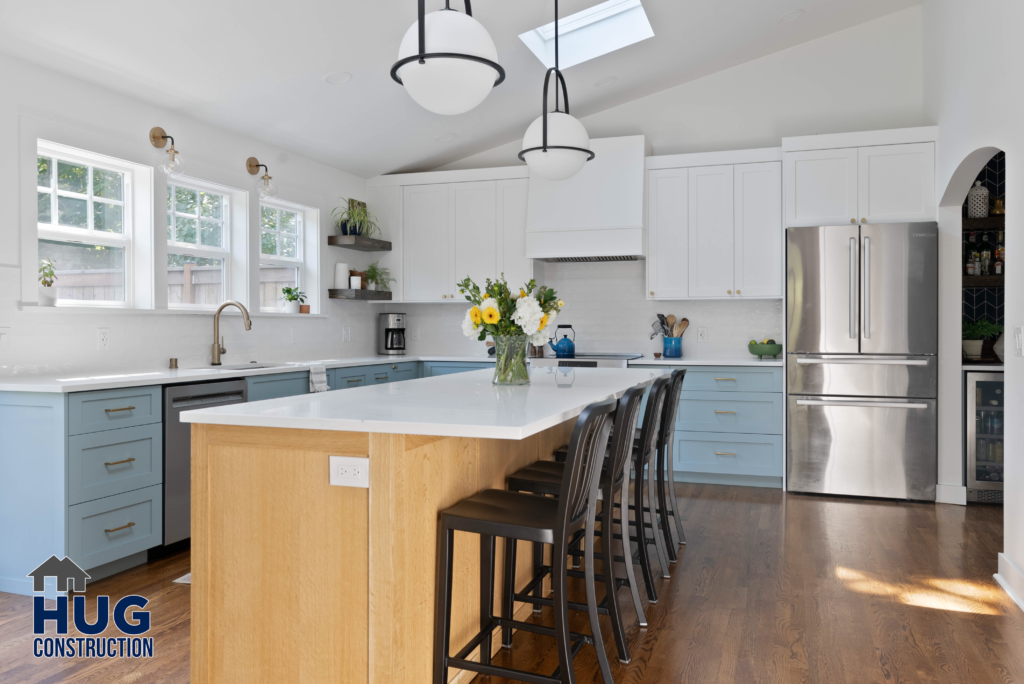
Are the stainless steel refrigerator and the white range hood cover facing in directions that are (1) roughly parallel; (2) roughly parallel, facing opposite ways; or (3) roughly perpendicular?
roughly parallel

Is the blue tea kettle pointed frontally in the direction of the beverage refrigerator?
no

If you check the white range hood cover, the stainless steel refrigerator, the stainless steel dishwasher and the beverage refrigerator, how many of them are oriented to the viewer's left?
0

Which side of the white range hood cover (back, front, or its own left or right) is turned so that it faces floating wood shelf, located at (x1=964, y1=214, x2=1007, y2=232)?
left

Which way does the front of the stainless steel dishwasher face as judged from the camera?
facing the viewer and to the right of the viewer

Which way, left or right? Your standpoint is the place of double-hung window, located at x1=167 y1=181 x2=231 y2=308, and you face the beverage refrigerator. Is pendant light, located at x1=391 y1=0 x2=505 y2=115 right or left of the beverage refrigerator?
right

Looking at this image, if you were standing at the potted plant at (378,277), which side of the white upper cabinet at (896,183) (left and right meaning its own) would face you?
right

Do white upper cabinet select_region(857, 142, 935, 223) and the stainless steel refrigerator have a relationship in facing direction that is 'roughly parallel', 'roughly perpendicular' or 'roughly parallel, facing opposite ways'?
roughly parallel

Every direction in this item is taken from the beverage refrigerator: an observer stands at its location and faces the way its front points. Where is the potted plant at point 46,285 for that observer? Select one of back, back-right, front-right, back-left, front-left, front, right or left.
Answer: front-right

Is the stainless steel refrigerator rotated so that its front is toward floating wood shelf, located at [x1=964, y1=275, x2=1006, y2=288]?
no

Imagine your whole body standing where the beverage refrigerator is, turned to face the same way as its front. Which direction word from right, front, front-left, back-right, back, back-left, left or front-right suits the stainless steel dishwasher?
front-right

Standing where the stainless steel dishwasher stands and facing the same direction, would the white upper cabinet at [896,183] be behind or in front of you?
in front

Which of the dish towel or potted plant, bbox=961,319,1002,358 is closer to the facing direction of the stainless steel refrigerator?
the dish towel

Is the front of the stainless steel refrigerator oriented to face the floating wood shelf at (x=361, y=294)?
no

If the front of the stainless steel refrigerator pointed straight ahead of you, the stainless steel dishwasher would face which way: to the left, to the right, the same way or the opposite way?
to the left

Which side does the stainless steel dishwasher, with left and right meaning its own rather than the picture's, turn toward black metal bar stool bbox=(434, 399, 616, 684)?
front

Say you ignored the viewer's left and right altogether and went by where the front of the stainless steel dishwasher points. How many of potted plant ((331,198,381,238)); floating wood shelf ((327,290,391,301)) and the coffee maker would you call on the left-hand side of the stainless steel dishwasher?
3

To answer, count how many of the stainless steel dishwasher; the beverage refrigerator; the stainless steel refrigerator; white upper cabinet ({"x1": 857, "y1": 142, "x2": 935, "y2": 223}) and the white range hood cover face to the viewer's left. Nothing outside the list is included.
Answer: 0
